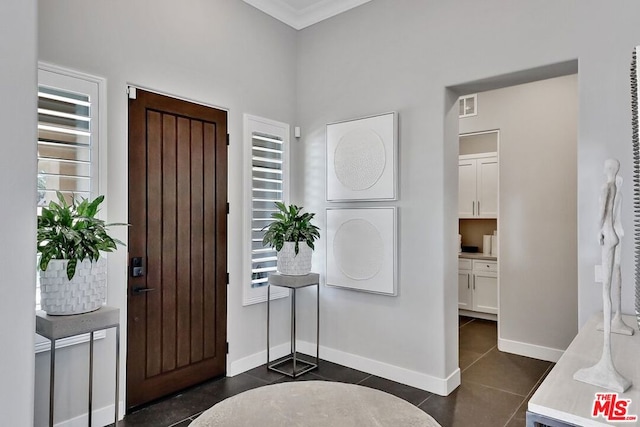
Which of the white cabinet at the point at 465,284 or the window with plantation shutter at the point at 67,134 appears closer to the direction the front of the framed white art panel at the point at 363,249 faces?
the window with plantation shutter

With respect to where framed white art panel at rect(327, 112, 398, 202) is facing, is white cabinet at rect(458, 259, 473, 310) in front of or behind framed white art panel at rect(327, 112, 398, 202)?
behind

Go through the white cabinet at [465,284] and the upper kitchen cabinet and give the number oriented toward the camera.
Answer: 2

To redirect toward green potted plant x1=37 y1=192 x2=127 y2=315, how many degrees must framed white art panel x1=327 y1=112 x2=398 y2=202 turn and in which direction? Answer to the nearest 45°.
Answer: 0° — it already faces it

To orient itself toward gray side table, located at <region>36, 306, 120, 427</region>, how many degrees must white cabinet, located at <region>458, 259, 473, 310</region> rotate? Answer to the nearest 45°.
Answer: approximately 45° to its right

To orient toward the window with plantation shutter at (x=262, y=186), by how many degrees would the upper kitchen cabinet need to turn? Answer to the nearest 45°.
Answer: approximately 45° to its right

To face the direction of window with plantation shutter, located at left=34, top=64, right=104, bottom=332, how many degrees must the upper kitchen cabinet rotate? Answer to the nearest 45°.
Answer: approximately 45° to its right
